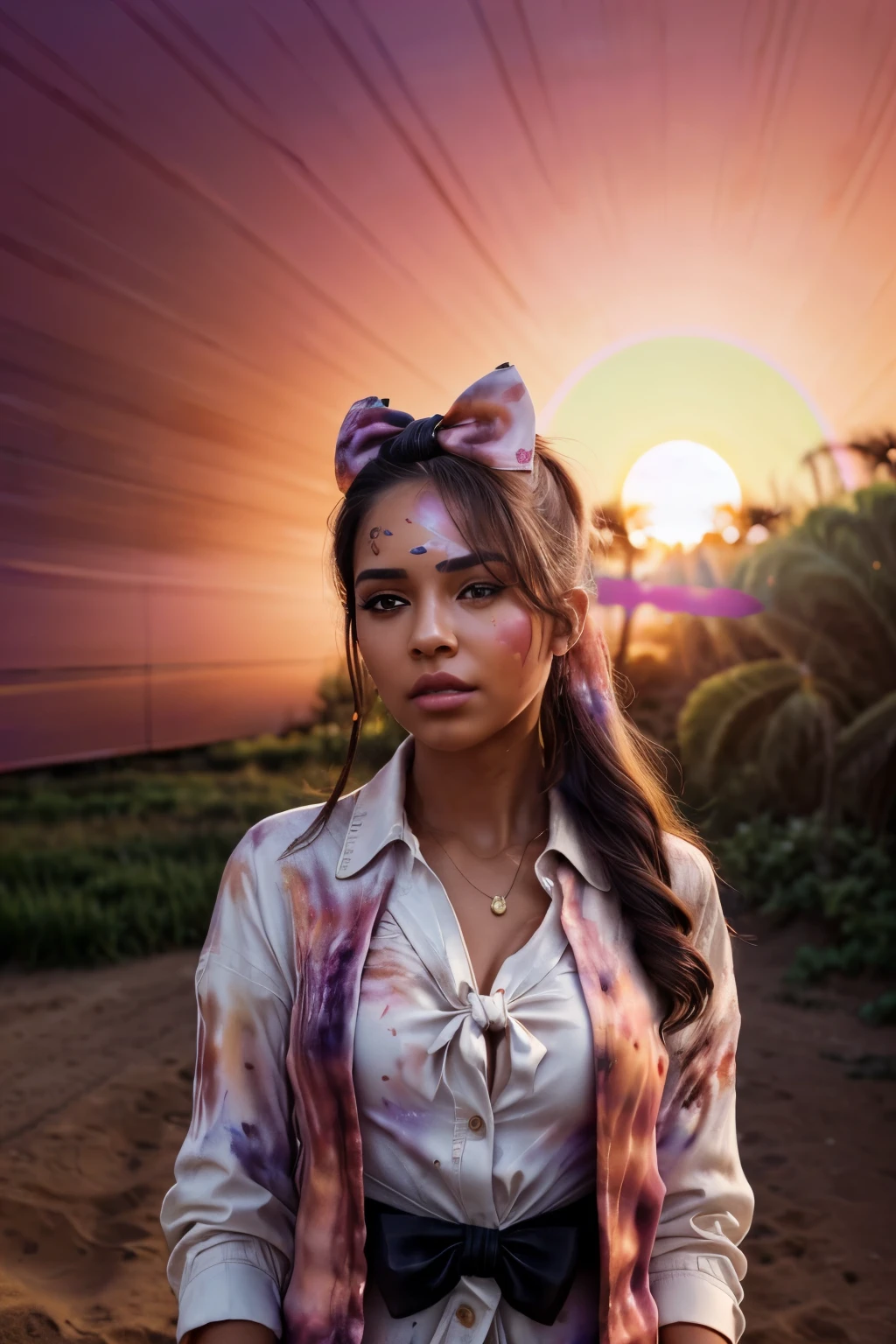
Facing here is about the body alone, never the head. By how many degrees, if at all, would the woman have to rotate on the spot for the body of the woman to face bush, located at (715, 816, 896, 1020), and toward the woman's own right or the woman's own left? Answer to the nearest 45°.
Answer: approximately 135° to the woman's own left

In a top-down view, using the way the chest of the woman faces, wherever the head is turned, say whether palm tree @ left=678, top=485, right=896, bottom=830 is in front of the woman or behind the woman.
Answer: behind

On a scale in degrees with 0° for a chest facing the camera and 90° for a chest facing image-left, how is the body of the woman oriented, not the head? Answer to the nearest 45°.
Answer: approximately 0°

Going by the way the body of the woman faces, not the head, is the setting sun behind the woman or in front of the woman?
behind
